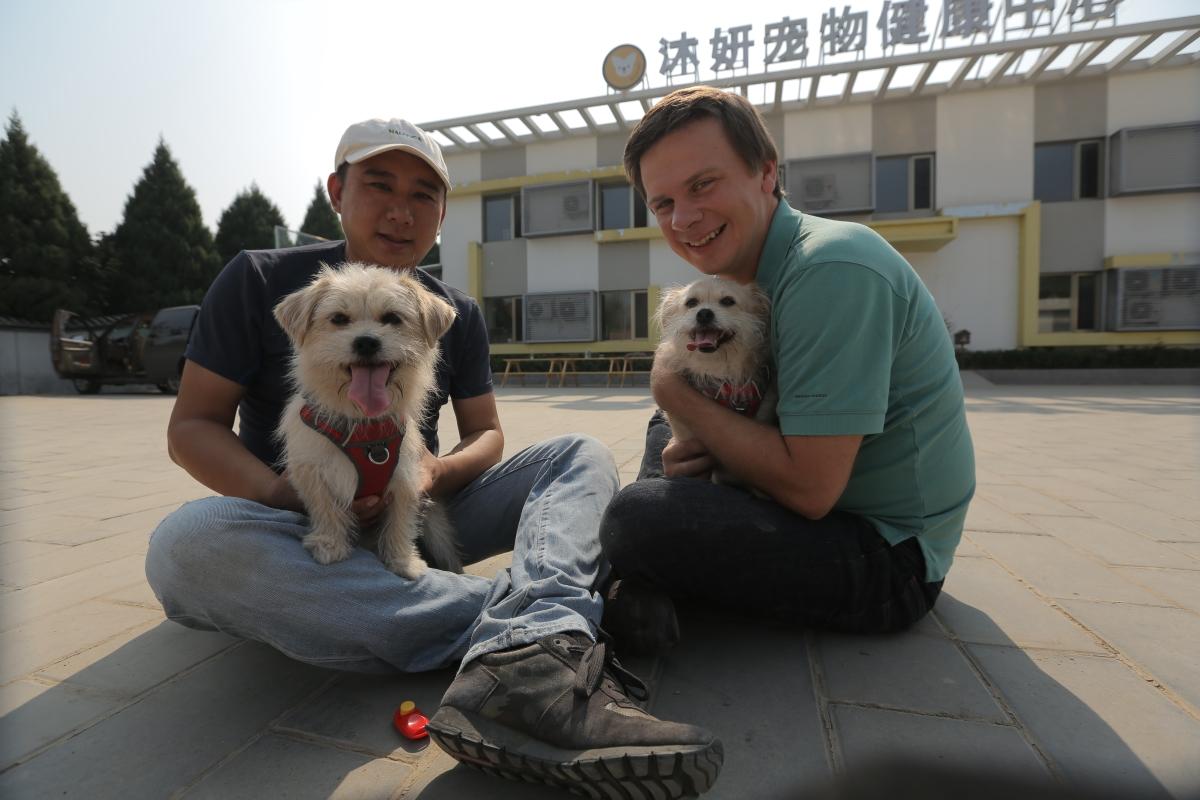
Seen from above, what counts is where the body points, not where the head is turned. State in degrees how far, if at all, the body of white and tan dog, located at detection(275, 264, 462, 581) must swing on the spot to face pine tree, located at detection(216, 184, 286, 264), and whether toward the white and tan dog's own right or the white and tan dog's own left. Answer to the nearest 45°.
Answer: approximately 180°

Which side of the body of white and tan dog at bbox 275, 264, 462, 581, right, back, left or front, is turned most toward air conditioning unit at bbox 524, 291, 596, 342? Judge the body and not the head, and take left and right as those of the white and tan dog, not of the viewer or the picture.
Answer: back

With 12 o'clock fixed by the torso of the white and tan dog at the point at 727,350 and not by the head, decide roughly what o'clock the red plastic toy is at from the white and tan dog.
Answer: The red plastic toy is roughly at 1 o'clock from the white and tan dog.

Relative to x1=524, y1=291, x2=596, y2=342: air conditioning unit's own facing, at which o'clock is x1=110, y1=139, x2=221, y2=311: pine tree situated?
The pine tree is roughly at 4 o'clock from the air conditioning unit.

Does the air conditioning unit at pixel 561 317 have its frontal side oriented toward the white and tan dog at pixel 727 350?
yes

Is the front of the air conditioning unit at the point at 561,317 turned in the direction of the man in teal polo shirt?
yes
